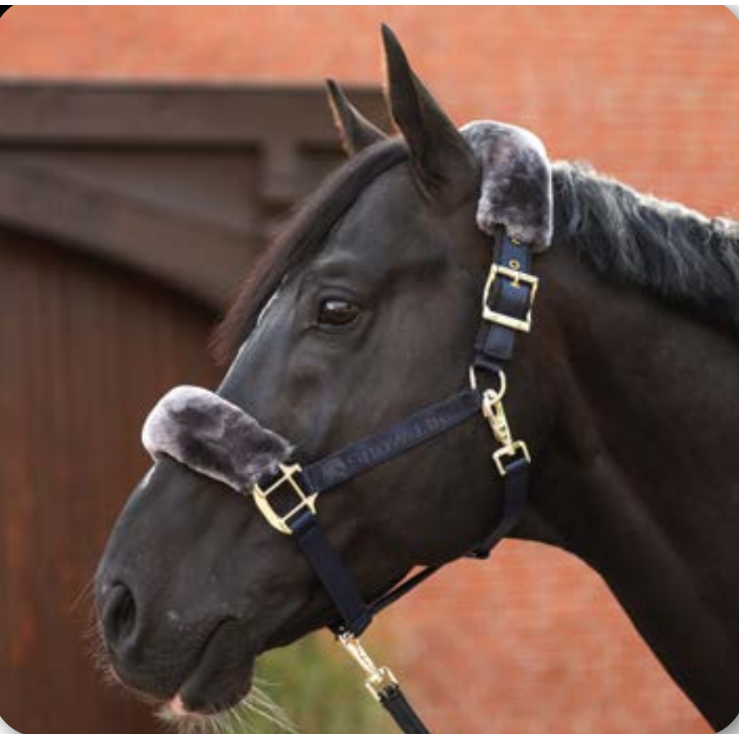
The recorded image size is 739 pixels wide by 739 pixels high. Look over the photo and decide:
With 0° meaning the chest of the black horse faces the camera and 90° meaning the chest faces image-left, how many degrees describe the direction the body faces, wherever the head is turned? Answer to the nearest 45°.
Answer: approximately 90°

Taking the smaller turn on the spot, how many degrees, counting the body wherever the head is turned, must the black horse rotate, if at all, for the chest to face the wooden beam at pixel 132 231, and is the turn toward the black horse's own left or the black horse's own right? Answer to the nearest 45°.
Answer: approximately 90° to the black horse's own right

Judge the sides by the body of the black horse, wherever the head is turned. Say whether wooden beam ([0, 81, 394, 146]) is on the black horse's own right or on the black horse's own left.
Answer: on the black horse's own right
